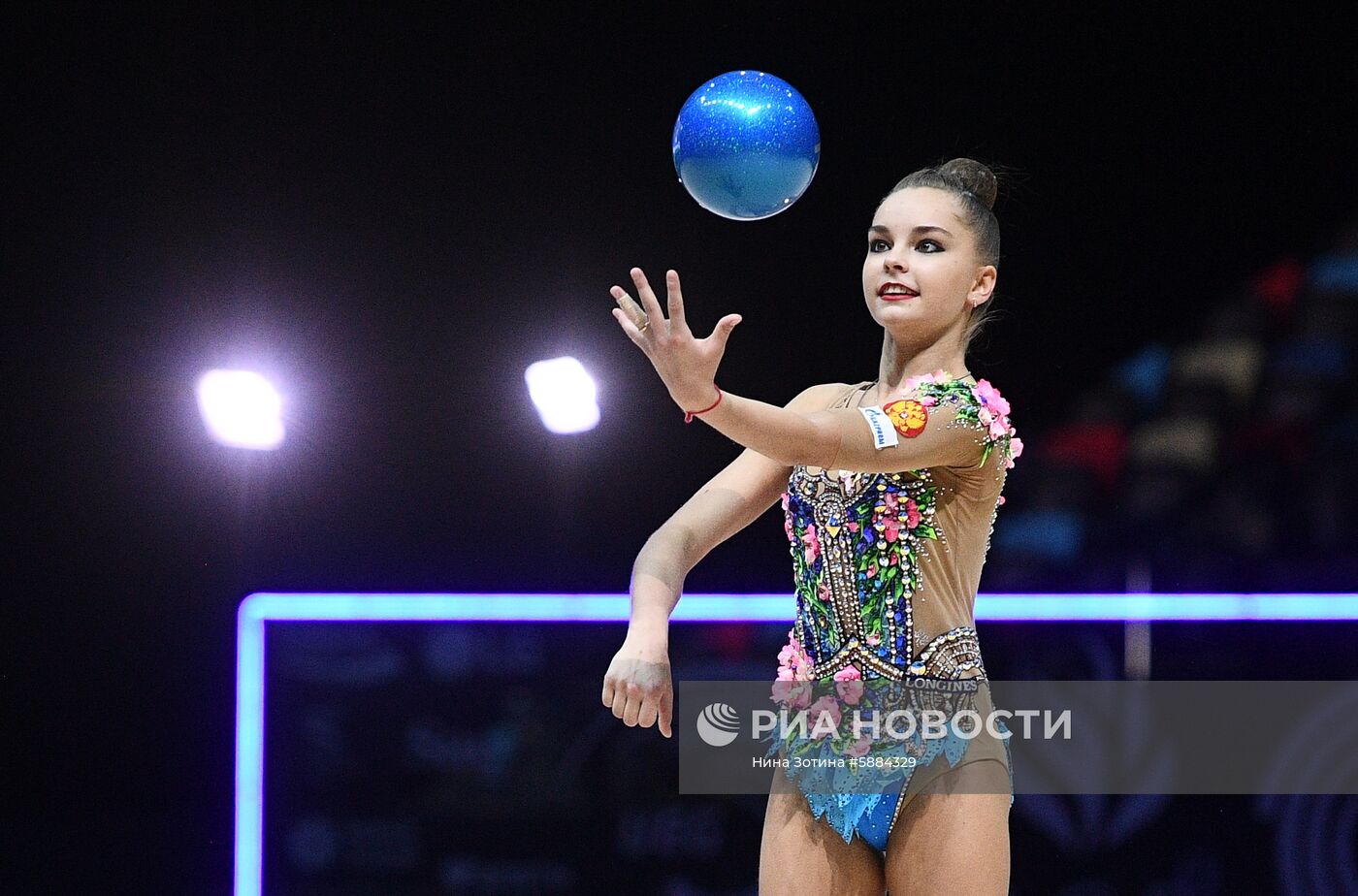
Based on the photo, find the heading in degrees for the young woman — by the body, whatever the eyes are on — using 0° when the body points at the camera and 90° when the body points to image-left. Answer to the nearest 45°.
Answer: approximately 45°
